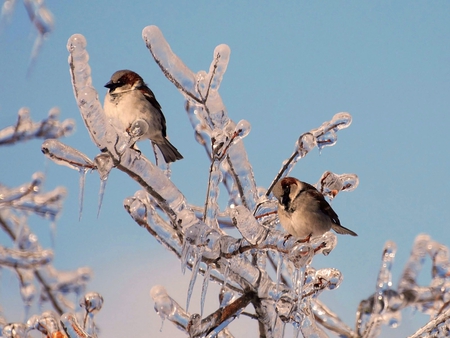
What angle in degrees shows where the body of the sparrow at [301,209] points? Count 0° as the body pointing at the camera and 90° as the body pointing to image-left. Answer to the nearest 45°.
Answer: approximately 45°

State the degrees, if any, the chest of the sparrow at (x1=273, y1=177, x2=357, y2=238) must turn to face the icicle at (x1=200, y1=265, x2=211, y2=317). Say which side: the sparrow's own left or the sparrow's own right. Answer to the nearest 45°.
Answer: approximately 45° to the sparrow's own right

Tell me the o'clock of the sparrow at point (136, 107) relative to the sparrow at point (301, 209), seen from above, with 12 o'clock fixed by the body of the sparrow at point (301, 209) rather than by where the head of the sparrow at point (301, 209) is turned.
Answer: the sparrow at point (136, 107) is roughly at 2 o'clock from the sparrow at point (301, 209).

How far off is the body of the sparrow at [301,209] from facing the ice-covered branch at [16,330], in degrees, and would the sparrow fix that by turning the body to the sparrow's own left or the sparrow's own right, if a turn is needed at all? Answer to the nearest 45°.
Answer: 0° — it already faces it

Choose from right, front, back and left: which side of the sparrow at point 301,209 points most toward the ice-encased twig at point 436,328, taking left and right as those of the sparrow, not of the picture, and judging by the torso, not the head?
left

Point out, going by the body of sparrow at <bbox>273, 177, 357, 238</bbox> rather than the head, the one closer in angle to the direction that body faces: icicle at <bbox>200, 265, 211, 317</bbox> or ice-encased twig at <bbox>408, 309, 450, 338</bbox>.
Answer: the icicle

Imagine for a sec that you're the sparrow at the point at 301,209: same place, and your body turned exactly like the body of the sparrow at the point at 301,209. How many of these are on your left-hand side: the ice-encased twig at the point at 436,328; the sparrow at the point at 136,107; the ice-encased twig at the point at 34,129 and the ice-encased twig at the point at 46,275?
1
